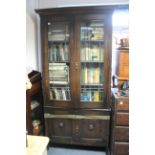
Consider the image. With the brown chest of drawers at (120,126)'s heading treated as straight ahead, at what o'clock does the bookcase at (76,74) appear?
The bookcase is roughly at 4 o'clock from the brown chest of drawers.

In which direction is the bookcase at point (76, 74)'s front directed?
toward the camera

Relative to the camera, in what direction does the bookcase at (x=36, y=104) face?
facing the viewer and to the right of the viewer

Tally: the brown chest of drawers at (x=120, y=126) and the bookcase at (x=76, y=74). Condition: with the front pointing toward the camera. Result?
2

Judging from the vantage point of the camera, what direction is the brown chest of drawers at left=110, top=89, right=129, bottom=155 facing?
facing the viewer
